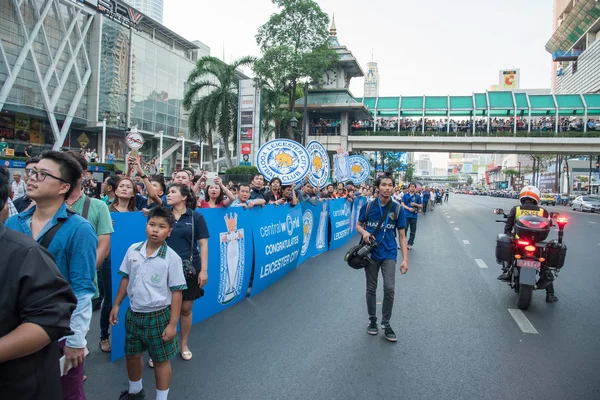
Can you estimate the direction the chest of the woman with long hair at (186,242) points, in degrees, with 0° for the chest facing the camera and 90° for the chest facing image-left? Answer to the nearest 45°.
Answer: approximately 45°

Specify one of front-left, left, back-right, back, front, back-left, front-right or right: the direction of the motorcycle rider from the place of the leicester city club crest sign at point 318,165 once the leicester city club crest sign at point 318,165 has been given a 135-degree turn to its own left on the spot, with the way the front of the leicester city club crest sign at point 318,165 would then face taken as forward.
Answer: back-right

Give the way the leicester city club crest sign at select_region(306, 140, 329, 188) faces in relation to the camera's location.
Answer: facing the viewer and to the right of the viewer

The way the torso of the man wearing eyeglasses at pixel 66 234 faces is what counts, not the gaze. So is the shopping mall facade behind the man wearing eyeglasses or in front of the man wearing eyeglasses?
behind

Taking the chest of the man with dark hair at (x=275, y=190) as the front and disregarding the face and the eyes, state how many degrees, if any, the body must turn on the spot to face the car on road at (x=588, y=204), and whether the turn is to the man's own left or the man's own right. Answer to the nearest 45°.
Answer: approximately 90° to the man's own left

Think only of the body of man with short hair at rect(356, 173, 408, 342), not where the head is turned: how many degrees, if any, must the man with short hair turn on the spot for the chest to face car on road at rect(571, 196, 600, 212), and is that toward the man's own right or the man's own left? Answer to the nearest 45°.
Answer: approximately 135° to the man's own left

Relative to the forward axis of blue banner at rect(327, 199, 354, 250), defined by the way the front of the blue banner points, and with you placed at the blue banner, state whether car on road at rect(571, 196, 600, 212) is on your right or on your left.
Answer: on your left

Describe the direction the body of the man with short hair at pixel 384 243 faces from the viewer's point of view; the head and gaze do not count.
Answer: toward the camera

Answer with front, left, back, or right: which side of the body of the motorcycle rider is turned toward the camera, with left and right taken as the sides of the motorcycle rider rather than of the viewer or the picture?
back

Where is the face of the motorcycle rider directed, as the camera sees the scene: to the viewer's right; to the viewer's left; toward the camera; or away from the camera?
away from the camera

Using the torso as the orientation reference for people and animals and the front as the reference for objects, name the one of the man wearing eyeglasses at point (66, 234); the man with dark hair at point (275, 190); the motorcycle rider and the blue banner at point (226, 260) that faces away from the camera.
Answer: the motorcycle rider

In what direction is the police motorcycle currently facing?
away from the camera
